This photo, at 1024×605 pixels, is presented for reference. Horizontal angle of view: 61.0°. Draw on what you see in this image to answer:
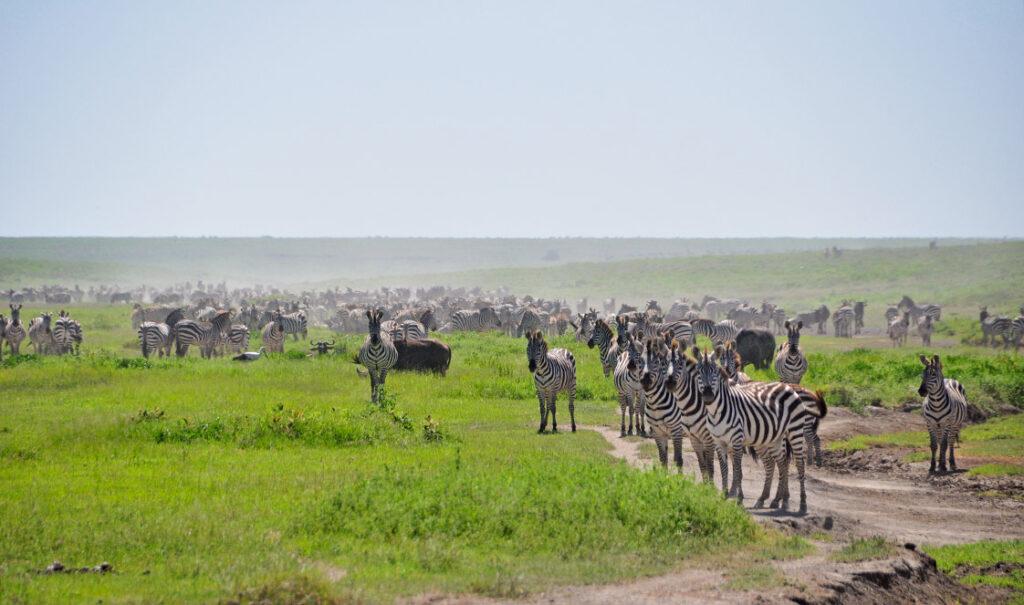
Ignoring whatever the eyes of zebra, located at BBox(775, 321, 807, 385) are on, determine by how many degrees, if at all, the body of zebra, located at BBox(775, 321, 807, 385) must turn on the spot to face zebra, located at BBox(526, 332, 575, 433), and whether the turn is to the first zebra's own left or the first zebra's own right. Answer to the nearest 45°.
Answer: approximately 45° to the first zebra's own right

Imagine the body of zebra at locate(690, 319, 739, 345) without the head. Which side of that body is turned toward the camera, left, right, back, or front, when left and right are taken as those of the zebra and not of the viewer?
left

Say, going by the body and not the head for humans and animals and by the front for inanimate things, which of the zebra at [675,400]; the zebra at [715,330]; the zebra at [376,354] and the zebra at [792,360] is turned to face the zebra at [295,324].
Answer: the zebra at [715,330]

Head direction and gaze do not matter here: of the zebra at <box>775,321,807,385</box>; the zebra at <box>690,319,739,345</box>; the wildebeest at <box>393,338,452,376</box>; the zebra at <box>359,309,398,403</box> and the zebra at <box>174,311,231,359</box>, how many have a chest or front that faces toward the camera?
2

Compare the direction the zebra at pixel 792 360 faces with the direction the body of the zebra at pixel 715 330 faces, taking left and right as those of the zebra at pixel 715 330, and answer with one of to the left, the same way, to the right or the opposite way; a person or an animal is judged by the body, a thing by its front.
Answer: to the left

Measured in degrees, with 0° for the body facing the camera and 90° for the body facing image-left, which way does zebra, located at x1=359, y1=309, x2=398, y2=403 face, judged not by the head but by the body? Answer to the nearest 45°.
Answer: approximately 0°

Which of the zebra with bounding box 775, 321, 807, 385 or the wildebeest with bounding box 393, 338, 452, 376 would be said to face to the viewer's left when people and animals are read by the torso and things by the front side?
the wildebeest
